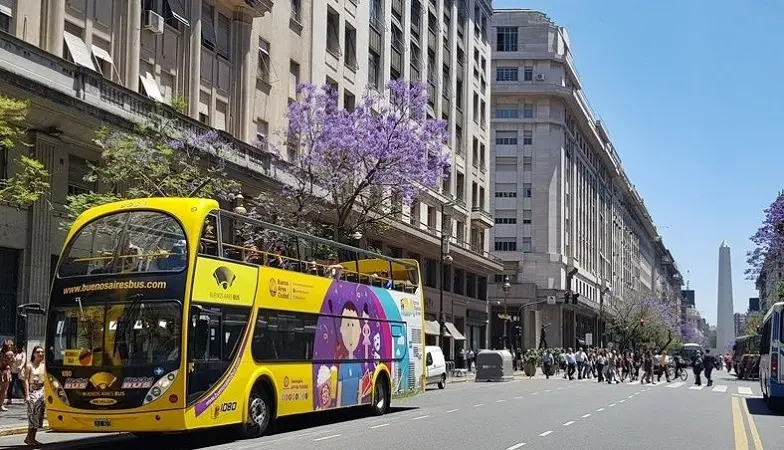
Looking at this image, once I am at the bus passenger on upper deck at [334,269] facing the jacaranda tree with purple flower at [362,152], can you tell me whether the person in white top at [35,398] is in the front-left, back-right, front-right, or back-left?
back-left

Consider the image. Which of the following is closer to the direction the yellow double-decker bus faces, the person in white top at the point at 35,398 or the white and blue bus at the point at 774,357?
the person in white top

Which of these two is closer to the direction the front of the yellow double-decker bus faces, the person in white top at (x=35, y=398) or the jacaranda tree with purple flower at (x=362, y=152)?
the person in white top

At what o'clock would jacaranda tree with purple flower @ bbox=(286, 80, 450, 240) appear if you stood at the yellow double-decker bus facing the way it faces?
The jacaranda tree with purple flower is roughly at 5 o'clock from the yellow double-decker bus.

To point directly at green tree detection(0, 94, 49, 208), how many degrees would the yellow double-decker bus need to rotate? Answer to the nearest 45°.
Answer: approximately 90° to its right

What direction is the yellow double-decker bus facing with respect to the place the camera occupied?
facing the viewer and to the left of the viewer

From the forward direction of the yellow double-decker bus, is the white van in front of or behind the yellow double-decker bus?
behind

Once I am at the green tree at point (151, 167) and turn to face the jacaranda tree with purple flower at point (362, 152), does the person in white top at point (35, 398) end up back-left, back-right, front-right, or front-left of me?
back-right
